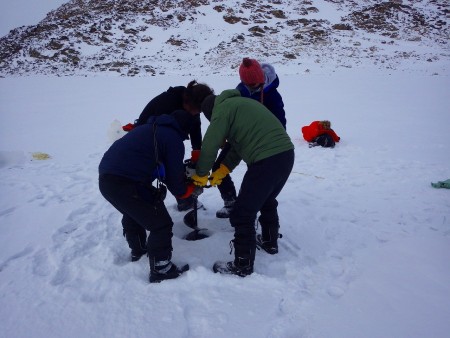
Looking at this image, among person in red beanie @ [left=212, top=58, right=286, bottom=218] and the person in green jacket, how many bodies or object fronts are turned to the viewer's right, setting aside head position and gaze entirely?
0

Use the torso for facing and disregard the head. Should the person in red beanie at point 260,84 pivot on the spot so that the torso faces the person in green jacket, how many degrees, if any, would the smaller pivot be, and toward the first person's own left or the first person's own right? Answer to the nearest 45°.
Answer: approximately 45° to the first person's own left

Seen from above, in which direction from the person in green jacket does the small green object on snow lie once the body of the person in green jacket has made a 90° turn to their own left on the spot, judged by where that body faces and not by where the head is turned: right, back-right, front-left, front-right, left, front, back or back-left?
back-left

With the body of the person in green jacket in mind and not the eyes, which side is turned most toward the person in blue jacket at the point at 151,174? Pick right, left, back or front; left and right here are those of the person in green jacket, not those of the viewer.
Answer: front

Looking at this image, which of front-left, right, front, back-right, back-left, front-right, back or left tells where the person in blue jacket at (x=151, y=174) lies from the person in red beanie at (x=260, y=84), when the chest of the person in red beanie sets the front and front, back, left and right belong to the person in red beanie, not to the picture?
front

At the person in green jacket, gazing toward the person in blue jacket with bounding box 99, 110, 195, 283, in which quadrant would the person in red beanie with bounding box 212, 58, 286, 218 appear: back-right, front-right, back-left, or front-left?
back-right

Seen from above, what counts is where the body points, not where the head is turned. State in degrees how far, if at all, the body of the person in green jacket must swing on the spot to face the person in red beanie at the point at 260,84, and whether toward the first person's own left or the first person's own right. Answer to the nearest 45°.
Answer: approximately 90° to the first person's own right

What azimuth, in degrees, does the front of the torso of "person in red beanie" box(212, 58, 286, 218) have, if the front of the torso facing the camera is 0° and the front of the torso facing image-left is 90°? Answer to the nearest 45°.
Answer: approximately 45°

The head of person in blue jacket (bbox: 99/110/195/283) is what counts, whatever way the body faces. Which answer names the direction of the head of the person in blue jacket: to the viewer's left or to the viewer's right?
to the viewer's right

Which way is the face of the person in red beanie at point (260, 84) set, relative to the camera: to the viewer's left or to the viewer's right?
to the viewer's left

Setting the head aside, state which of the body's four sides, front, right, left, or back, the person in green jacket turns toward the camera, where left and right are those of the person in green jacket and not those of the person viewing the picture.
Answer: left

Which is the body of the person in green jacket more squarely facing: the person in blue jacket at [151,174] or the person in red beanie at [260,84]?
the person in blue jacket
